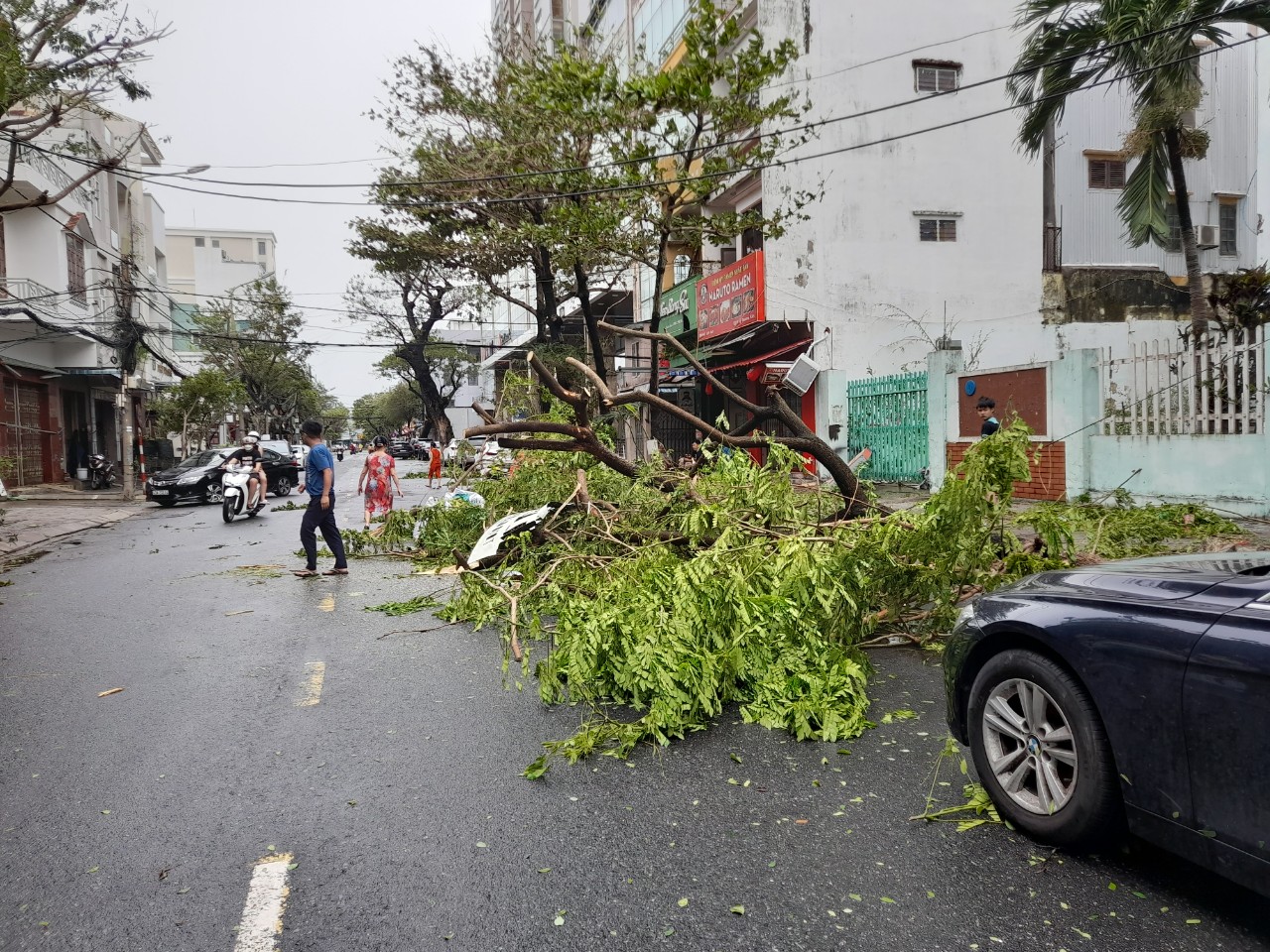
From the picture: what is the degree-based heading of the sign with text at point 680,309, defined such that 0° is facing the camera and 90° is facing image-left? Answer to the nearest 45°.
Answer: approximately 45°

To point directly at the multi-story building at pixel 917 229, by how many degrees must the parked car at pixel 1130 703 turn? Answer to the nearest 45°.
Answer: approximately 45° to its right

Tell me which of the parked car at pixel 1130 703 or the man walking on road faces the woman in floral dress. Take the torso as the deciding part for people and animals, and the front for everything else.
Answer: the parked car
